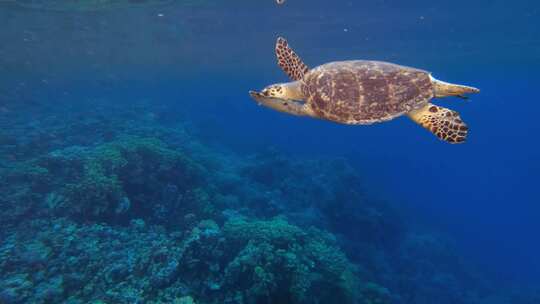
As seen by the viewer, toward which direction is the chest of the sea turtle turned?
to the viewer's left
